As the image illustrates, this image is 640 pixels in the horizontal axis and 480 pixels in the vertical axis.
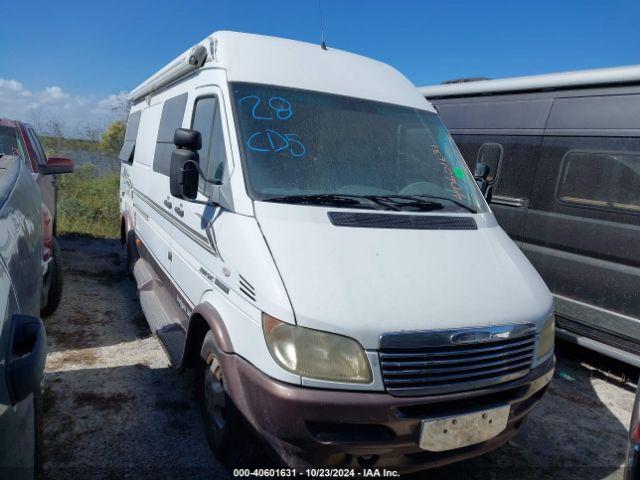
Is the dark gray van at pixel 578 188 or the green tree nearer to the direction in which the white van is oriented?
the dark gray van

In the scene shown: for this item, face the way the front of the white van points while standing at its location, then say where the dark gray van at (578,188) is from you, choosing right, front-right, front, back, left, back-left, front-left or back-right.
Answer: left

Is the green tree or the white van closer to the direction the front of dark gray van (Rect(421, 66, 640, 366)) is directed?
the white van

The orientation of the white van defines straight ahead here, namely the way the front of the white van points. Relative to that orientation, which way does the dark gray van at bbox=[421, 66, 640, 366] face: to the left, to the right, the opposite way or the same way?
the same way

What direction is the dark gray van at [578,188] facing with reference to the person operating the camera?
facing the viewer and to the right of the viewer

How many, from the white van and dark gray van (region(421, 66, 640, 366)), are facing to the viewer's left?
0

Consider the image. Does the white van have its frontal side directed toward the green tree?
no

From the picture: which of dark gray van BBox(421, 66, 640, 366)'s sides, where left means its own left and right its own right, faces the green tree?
back

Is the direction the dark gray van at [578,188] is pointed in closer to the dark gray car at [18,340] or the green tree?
the dark gray car
